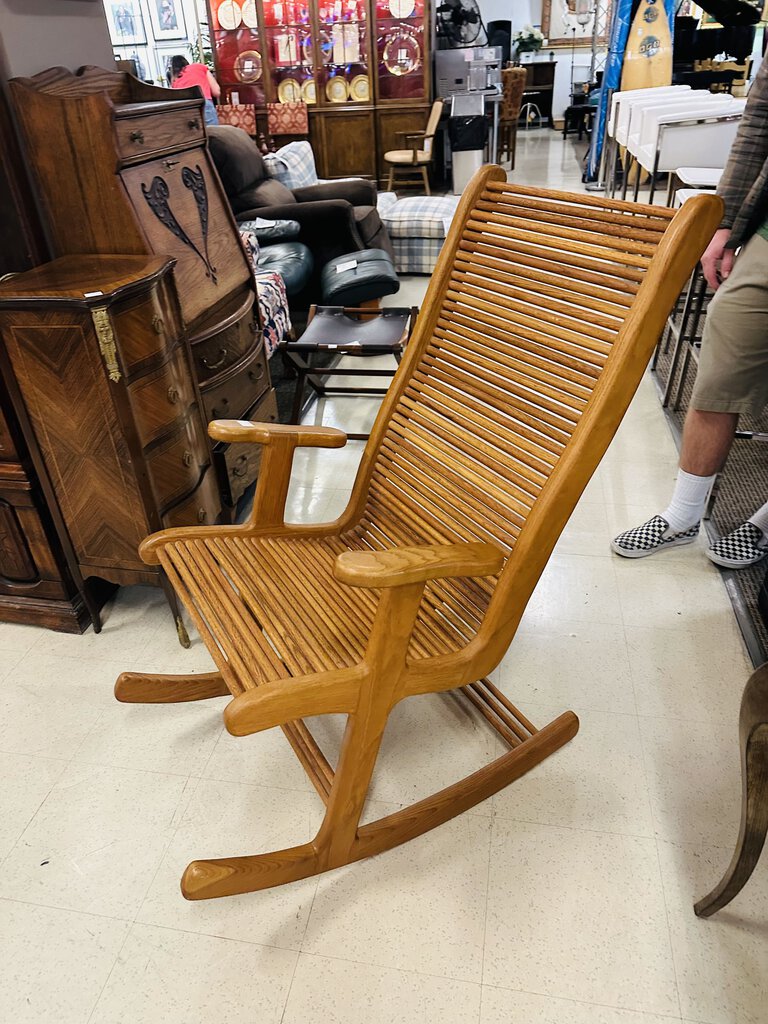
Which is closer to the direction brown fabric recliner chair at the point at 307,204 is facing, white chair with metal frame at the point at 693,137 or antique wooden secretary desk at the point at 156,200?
the white chair with metal frame

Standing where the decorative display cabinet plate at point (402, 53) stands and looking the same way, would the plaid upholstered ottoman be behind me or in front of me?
in front

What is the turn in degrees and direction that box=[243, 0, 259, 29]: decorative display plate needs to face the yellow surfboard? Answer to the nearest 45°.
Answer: approximately 45° to its left

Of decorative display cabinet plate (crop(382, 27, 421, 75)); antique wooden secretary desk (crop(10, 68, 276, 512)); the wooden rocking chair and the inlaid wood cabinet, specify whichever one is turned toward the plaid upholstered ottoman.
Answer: the decorative display cabinet plate

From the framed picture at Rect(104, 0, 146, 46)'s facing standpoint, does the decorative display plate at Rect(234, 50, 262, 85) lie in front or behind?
in front

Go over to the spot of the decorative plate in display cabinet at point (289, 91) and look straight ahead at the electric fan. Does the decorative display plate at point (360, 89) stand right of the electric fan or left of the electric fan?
right

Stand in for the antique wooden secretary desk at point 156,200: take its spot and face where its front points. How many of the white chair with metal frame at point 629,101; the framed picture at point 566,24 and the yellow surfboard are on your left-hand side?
3

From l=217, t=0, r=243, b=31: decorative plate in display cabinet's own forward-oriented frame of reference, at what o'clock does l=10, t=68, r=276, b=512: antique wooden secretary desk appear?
The antique wooden secretary desk is roughly at 12 o'clock from the decorative plate in display cabinet.

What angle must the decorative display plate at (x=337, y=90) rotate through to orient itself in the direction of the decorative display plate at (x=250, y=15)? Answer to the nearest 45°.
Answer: approximately 90° to its right

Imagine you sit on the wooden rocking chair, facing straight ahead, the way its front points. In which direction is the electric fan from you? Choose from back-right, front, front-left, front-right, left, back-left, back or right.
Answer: back-right

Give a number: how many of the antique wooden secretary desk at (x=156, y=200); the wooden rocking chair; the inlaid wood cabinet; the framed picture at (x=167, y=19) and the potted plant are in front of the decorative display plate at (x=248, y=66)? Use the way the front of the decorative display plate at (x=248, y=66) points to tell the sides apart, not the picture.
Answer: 3
